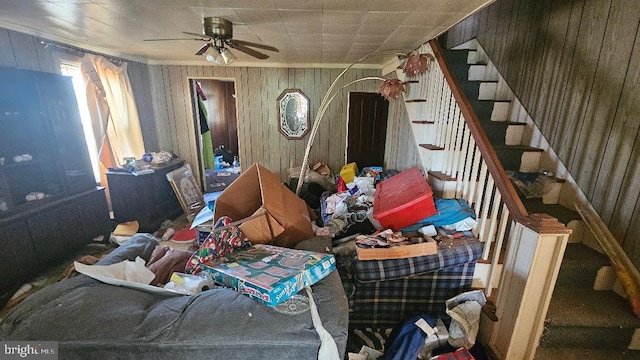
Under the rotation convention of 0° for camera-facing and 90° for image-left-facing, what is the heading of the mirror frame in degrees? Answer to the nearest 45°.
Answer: approximately 0°

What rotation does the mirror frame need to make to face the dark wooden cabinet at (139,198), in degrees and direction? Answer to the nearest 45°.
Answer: approximately 45° to its right

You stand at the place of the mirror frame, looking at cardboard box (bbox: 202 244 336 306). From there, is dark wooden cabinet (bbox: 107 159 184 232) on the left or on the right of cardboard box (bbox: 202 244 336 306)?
right

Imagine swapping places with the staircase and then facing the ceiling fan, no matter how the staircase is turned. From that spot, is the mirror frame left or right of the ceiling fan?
right

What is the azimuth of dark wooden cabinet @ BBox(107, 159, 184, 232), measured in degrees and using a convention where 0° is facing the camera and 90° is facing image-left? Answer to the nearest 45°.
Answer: approximately 315°

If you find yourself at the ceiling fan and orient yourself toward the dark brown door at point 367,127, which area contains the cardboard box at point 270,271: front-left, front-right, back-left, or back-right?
back-right

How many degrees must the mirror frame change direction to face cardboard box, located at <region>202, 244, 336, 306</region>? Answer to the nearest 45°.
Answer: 0° — it already faces it

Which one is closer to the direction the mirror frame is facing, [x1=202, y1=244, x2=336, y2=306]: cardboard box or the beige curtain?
the cardboard box

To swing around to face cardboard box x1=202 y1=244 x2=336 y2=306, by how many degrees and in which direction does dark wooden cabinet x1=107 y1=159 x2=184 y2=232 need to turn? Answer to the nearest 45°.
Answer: approximately 45° to its right

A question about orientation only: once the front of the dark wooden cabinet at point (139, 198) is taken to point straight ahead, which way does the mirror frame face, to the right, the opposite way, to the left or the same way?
to the right

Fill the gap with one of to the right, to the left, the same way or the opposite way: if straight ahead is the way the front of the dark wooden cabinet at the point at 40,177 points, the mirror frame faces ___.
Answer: to the right
